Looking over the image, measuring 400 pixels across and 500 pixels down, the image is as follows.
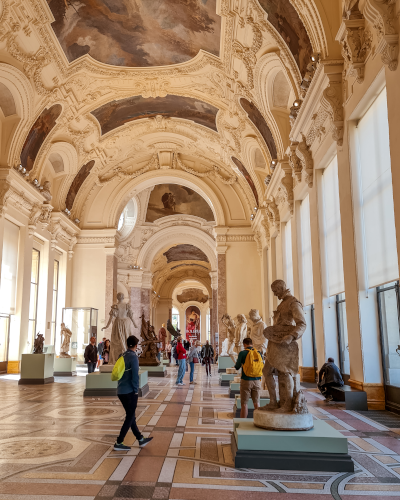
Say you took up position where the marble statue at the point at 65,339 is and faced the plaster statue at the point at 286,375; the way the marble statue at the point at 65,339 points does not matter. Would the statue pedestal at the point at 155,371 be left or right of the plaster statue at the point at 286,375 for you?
left

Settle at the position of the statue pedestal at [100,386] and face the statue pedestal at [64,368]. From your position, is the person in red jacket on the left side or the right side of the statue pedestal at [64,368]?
right

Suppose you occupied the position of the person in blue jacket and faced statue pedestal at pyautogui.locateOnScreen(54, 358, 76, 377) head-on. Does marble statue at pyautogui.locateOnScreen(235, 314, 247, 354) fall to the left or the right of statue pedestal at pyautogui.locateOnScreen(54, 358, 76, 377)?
right

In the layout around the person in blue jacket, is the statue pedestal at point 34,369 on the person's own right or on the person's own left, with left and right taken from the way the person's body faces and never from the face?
on the person's own left

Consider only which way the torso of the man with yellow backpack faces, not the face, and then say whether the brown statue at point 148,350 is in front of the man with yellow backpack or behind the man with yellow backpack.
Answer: in front

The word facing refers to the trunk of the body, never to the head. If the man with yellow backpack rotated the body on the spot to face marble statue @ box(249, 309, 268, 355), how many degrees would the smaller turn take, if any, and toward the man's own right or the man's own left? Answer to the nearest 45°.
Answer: approximately 45° to the man's own right

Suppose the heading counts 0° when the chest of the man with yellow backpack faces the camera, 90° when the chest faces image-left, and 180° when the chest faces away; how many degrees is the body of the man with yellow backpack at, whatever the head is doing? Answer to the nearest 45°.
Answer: approximately 135°
